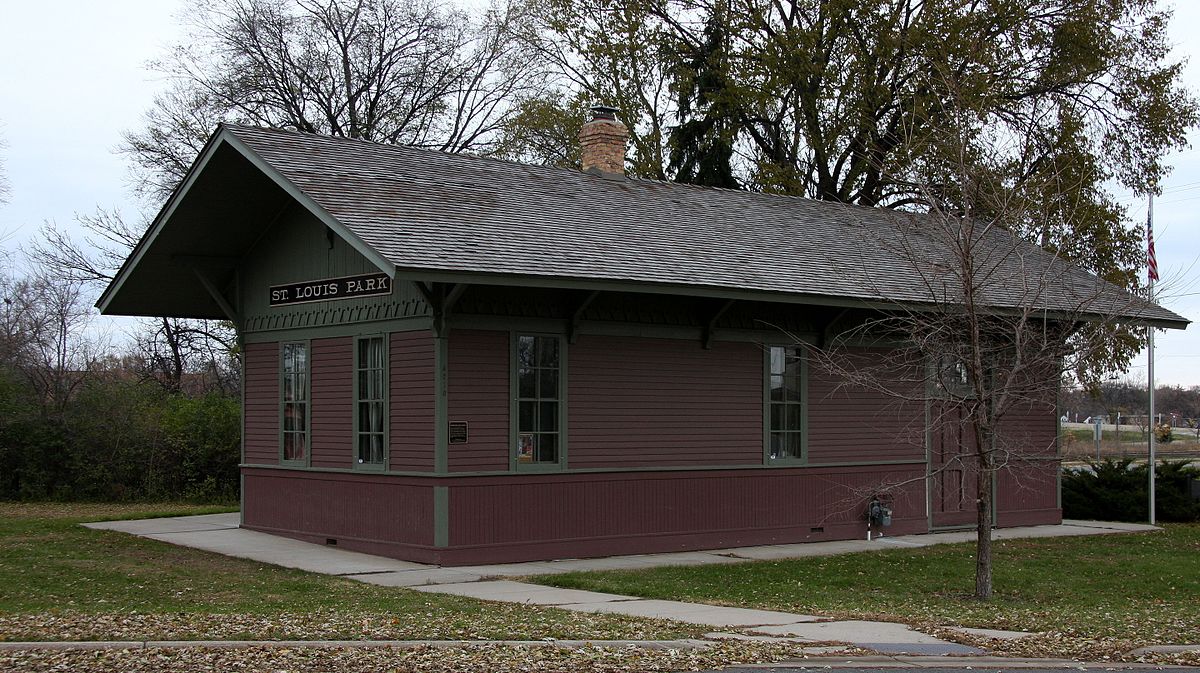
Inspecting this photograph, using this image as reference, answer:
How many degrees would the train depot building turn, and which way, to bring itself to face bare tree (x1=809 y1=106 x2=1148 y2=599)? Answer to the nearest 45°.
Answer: approximately 45° to its left

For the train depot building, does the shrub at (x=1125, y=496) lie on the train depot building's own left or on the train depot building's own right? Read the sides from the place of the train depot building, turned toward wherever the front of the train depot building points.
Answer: on the train depot building's own left

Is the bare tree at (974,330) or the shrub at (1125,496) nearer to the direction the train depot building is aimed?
the bare tree

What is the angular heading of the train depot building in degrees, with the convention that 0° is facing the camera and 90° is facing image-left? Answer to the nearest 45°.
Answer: approximately 315°
